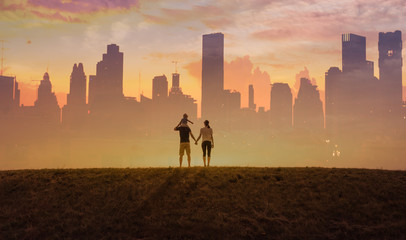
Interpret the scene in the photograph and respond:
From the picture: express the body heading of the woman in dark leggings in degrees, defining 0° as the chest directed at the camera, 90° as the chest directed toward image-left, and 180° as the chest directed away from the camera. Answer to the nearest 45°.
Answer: approximately 180°
